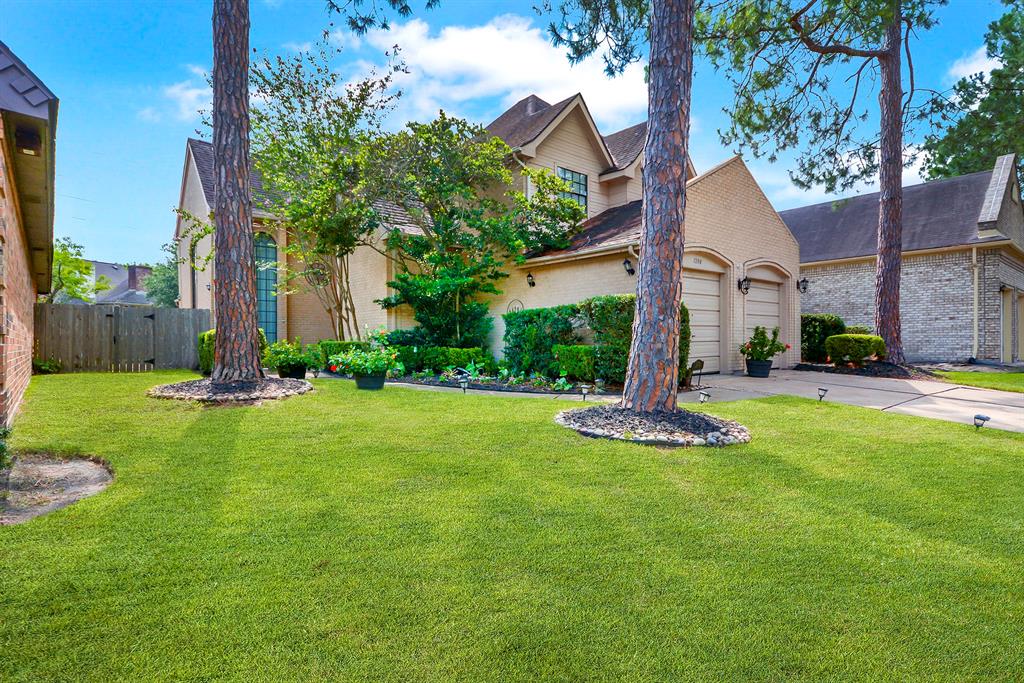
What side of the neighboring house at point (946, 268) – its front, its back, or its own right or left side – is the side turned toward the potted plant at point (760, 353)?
right

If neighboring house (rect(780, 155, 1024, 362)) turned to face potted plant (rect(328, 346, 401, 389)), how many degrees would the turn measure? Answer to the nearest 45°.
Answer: approximately 90° to its right

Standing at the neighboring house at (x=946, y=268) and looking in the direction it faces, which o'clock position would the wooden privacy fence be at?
The wooden privacy fence is roughly at 3 o'clock from the neighboring house.

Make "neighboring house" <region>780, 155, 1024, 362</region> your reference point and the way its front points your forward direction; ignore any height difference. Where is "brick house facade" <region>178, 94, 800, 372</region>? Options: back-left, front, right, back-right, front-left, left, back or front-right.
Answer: right

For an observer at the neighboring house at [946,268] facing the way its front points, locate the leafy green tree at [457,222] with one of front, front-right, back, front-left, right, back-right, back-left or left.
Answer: right

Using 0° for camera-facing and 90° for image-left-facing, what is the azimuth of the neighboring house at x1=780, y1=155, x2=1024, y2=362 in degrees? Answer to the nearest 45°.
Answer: approximately 315°

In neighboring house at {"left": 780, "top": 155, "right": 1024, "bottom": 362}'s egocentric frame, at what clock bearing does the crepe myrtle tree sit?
The crepe myrtle tree is roughly at 3 o'clock from the neighboring house.

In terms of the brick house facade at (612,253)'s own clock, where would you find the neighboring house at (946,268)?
The neighboring house is roughly at 10 o'clock from the brick house facade.

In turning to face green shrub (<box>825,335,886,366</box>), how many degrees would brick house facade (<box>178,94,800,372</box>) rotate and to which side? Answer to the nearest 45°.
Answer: approximately 45° to its left

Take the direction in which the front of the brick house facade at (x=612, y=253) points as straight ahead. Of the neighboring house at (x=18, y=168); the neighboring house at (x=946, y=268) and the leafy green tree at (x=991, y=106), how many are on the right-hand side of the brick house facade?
1

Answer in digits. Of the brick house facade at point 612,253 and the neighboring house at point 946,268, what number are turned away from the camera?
0
